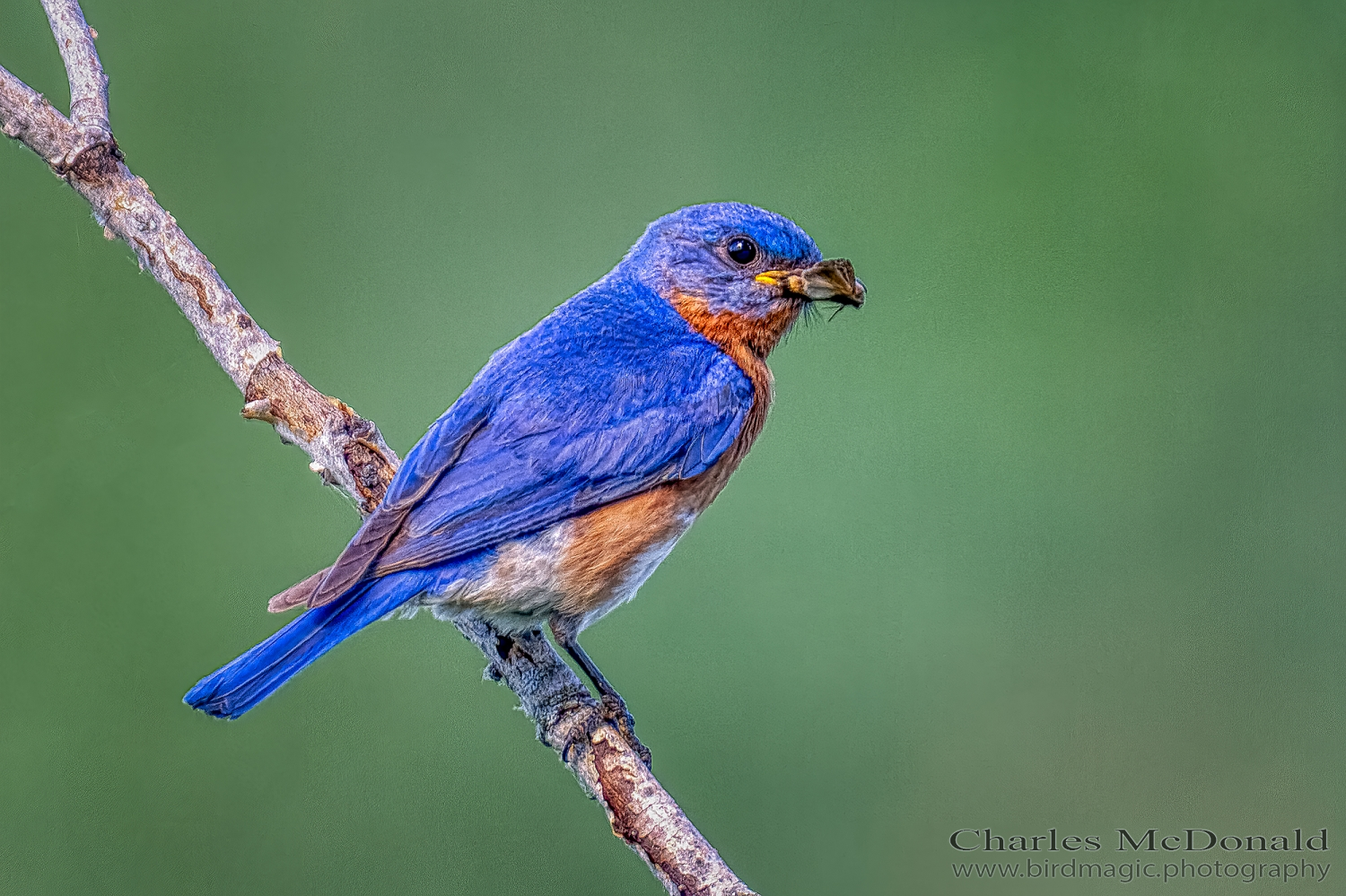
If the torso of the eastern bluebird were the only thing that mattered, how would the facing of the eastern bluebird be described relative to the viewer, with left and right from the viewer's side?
facing to the right of the viewer
